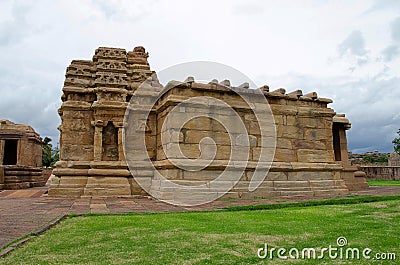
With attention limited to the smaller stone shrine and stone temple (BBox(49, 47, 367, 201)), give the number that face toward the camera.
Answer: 1

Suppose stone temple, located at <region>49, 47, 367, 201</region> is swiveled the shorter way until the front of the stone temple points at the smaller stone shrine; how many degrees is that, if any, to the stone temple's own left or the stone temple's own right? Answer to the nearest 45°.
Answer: approximately 135° to the stone temple's own left

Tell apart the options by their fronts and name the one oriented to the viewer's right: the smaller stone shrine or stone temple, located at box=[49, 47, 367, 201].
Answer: the stone temple

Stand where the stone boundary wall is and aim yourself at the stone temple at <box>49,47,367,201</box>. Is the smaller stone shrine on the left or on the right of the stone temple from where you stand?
right

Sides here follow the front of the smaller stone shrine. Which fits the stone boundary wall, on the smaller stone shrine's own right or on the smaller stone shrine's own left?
on the smaller stone shrine's own left

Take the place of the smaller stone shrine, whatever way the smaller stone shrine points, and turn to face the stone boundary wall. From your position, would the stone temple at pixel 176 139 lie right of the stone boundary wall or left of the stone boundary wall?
right

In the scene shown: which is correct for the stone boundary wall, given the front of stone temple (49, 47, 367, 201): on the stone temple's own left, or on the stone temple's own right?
on the stone temple's own left

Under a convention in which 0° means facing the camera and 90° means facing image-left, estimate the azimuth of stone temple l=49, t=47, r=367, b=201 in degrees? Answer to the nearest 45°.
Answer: approximately 270°

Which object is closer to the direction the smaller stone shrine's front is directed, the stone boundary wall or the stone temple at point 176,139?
the stone temple
